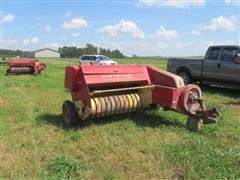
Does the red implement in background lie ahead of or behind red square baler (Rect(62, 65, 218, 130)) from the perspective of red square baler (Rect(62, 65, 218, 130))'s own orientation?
behind

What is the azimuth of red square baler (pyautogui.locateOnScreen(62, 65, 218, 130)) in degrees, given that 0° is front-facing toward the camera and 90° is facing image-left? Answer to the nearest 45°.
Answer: approximately 315°
